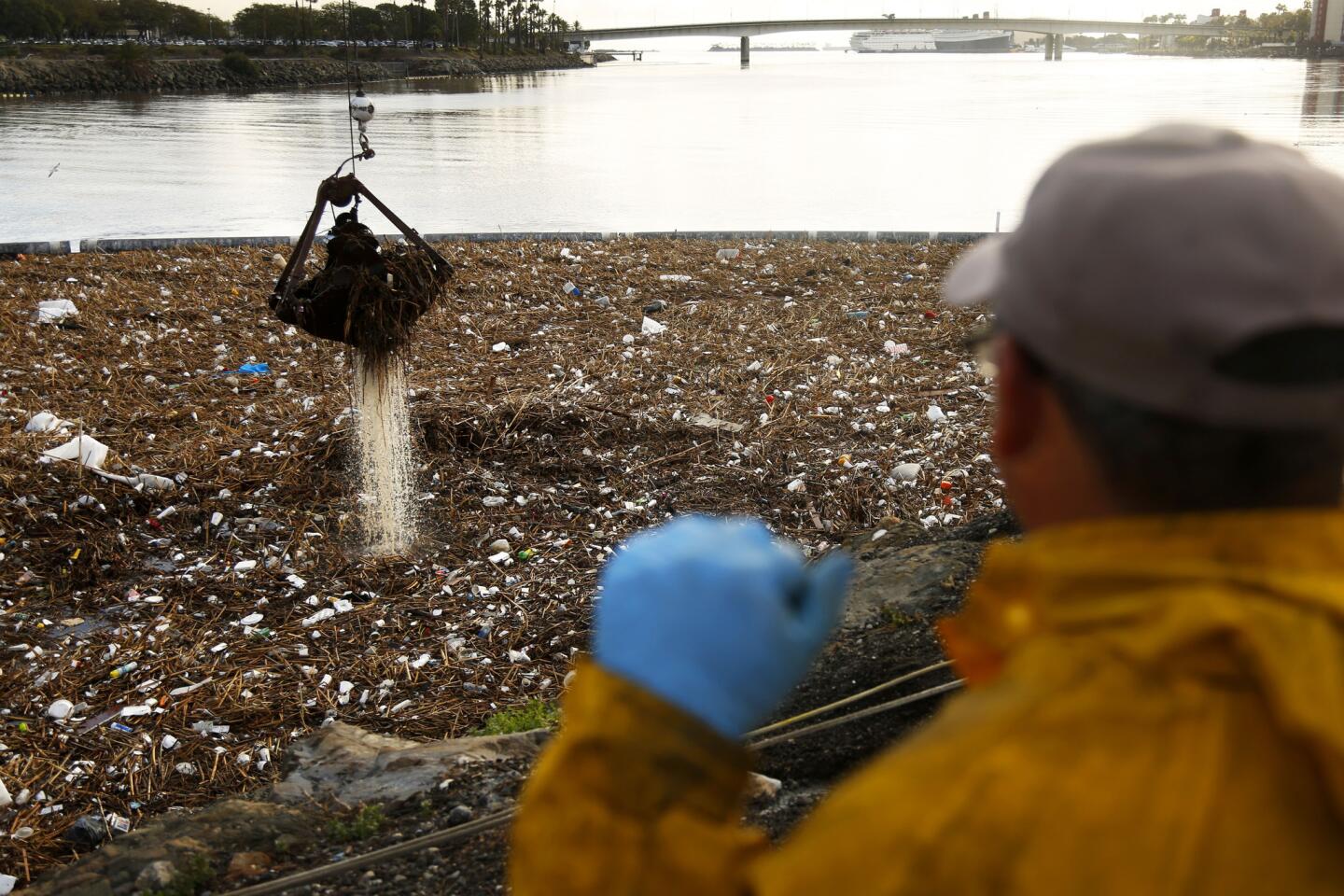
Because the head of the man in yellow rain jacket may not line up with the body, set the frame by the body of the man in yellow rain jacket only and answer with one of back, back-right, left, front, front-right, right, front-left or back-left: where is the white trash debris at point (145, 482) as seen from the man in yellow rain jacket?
front

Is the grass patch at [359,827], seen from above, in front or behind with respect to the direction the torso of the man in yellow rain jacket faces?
in front

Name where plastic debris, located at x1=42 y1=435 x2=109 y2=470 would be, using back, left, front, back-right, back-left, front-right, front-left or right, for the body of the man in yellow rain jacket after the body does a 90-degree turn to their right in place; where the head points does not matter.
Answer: left

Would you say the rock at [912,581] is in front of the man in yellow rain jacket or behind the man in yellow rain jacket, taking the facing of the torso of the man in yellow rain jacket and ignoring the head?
in front

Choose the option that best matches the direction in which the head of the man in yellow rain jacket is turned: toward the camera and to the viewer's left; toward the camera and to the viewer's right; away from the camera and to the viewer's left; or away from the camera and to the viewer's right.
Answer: away from the camera and to the viewer's left

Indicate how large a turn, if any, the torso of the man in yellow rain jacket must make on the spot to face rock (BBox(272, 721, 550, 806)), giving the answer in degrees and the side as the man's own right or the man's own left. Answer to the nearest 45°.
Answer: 0° — they already face it

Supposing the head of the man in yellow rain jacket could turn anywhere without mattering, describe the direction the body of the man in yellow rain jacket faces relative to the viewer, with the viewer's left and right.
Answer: facing away from the viewer and to the left of the viewer

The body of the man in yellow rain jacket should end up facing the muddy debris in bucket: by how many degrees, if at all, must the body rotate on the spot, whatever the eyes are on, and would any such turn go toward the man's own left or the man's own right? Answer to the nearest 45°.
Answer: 0° — they already face it

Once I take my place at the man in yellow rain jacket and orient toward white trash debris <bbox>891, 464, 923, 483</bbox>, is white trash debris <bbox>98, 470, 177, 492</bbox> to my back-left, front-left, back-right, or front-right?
front-left

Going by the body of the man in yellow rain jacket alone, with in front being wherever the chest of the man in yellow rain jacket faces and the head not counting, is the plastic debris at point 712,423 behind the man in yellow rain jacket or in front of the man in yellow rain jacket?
in front

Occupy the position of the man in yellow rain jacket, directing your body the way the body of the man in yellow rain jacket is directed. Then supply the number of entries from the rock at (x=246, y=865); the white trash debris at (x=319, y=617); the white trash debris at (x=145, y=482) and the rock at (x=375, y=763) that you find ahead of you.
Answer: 4

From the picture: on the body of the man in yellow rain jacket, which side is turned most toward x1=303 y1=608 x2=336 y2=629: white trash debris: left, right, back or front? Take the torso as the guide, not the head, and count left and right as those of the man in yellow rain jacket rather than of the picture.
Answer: front
